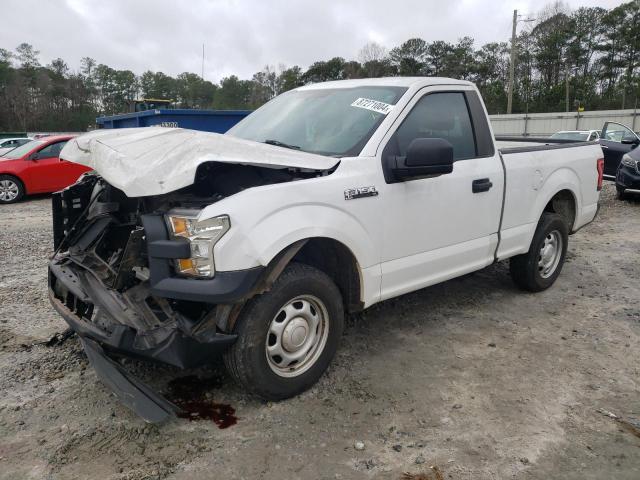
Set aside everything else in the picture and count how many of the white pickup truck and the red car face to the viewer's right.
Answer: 0

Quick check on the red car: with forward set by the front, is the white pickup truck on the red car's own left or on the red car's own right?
on the red car's own left

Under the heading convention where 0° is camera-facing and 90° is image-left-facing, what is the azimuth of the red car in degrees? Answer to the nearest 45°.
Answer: approximately 45°

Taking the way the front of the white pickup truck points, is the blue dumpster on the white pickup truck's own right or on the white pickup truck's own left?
on the white pickup truck's own right

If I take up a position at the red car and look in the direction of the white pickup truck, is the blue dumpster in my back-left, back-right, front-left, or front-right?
back-left

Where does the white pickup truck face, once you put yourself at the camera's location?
facing the viewer and to the left of the viewer
